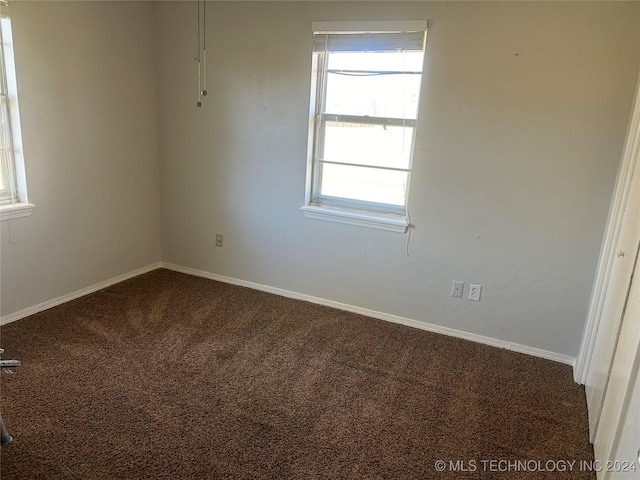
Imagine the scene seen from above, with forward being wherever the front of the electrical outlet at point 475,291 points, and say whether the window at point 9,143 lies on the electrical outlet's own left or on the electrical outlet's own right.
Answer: on the electrical outlet's own right

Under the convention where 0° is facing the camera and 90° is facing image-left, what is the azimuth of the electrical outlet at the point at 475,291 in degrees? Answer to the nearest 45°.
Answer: approximately 0°

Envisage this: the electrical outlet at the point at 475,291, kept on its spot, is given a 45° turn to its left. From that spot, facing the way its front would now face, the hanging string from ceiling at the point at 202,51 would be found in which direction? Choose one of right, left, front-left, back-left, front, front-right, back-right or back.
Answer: back-right

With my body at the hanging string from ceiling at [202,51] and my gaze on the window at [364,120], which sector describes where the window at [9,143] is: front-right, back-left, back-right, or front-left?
back-right
